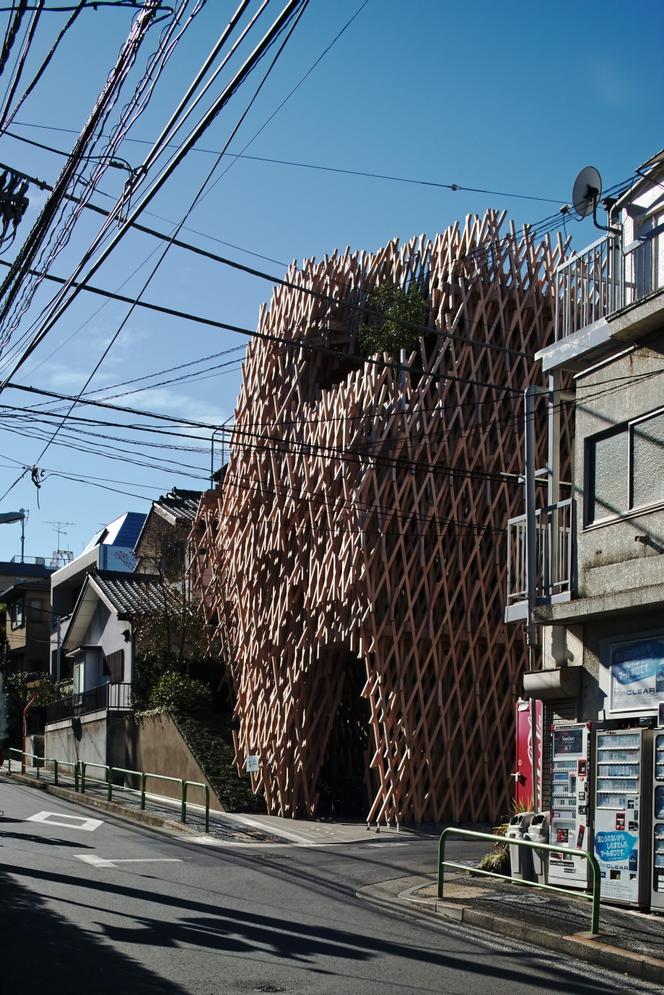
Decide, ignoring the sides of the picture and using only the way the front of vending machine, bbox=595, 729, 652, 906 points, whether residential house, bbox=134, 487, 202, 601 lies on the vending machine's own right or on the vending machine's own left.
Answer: on the vending machine's own right

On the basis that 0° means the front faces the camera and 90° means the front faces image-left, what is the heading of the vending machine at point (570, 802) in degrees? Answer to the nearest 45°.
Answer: approximately 45°

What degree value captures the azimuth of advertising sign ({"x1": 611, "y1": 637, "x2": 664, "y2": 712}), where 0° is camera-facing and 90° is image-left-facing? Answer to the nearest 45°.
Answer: approximately 45°
